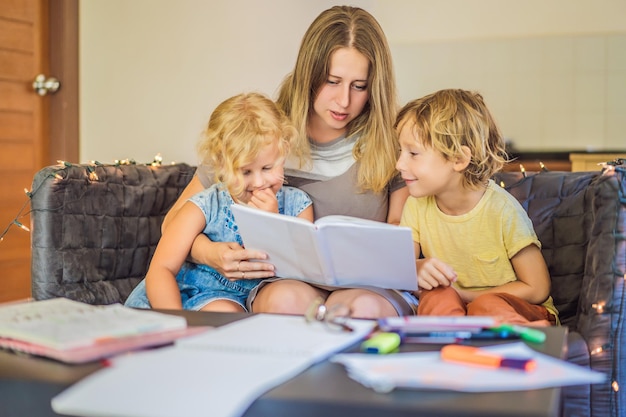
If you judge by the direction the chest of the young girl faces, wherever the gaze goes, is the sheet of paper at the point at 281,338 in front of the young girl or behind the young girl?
in front

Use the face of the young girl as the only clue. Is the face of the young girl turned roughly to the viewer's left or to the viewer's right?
to the viewer's right

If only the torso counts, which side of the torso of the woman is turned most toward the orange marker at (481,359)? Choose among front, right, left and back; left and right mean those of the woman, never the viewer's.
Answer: front

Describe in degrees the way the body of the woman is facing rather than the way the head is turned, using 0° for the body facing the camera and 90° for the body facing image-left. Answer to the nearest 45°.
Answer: approximately 0°

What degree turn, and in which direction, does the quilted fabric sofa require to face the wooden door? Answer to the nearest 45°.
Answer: approximately 135° to its right

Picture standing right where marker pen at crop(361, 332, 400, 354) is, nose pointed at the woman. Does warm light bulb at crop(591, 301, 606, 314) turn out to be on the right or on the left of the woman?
right

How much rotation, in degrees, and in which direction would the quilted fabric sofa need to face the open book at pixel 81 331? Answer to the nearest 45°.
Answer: approximately 45° to its right

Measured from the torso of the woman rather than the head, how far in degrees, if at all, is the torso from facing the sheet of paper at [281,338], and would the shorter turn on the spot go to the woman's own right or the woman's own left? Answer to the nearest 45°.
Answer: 0° — they already face it

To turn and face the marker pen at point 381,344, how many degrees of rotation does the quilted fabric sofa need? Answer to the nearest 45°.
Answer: approximately 45° to its right
